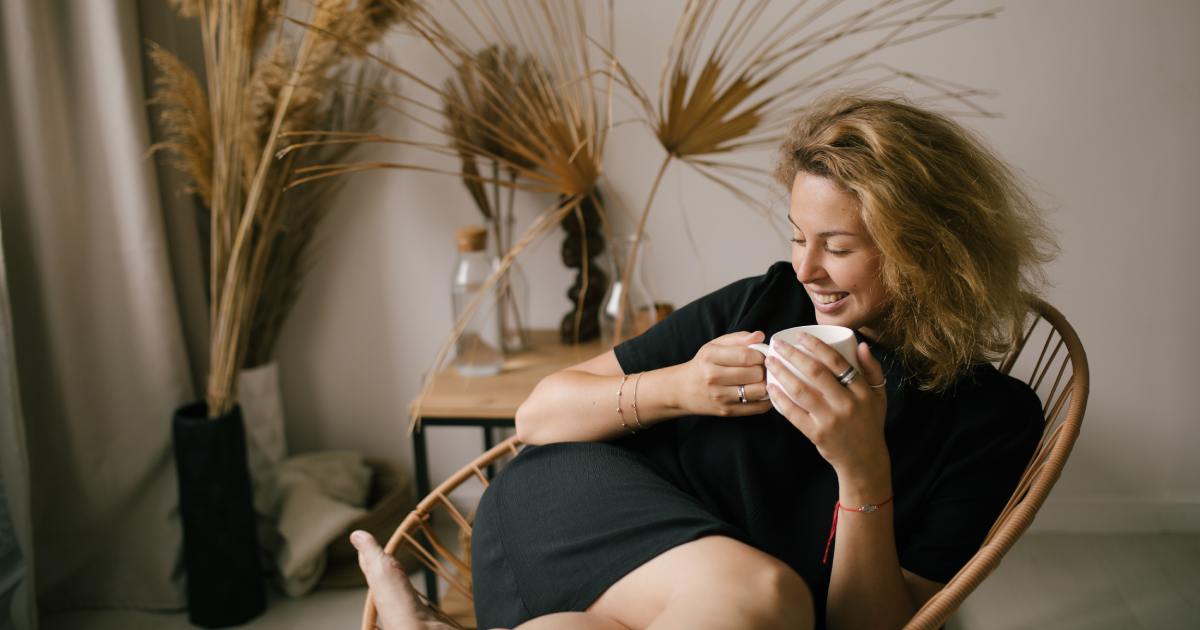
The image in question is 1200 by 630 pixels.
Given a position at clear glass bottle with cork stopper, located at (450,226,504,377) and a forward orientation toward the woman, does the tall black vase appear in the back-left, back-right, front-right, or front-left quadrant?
back-right

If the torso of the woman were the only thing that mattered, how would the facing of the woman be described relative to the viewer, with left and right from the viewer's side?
facing the viewer and to the left of the viewer

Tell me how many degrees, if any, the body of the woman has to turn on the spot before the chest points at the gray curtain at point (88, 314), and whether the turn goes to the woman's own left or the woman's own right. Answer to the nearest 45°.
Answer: approximately 45° to the woman's own right

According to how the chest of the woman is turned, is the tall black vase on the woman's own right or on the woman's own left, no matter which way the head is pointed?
on the woman's own right

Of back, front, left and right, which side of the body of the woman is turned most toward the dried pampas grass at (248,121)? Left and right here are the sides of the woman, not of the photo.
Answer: right

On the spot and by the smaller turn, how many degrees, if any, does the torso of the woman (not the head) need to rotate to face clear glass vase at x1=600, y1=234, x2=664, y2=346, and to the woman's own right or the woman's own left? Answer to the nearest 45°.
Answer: approximately 90° to the woman's own right

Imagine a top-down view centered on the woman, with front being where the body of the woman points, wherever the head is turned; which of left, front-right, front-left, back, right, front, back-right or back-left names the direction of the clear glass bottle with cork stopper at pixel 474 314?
right

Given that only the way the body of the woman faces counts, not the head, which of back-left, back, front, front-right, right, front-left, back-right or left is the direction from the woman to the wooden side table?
right

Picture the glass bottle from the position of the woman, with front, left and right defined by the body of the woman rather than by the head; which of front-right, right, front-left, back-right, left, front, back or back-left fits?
right

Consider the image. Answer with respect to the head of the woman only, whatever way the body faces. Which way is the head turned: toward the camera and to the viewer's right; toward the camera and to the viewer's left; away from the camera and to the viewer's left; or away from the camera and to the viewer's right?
toward the camera and to the viewer's left

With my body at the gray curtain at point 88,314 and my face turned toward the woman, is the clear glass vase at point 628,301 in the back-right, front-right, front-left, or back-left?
front-left
